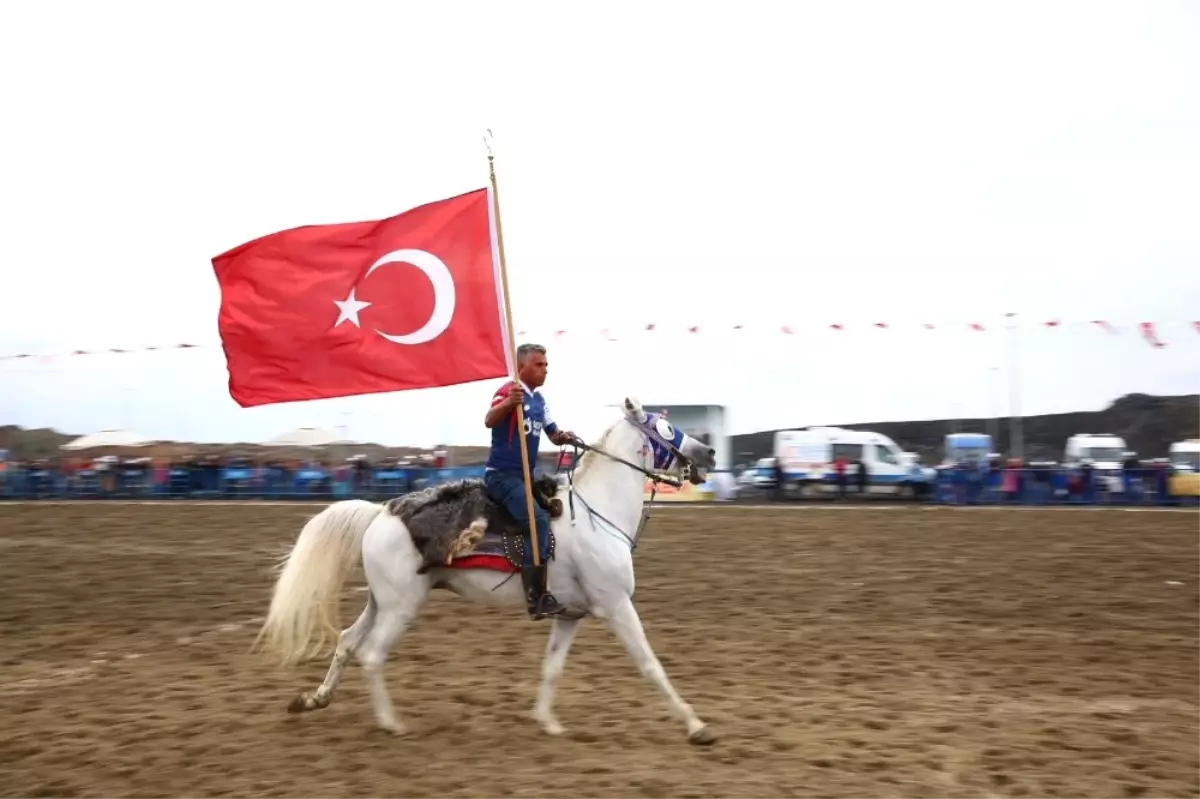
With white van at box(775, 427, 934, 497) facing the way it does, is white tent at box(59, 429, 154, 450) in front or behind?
behind

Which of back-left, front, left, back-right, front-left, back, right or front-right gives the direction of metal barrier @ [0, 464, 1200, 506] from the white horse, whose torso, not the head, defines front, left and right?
left

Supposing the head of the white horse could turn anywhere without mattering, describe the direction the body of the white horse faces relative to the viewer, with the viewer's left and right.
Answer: facing to the right of the viewer

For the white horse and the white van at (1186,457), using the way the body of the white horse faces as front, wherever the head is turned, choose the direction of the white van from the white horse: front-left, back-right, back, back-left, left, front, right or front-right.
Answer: front-left

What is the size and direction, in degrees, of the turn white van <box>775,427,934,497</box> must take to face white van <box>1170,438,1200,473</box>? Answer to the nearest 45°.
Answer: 0° — it already faces it

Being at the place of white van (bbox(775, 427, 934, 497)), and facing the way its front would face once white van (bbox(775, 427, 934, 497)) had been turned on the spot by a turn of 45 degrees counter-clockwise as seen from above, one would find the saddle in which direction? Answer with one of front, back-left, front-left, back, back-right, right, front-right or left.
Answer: back-right

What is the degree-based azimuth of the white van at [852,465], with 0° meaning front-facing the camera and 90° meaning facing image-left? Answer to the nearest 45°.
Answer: approximately 270°

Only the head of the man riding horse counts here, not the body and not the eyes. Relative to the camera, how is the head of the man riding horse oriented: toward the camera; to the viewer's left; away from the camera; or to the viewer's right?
to the viewer's right

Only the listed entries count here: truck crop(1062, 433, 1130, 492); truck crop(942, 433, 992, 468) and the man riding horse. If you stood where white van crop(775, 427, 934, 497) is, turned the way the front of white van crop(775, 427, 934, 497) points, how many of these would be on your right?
1
